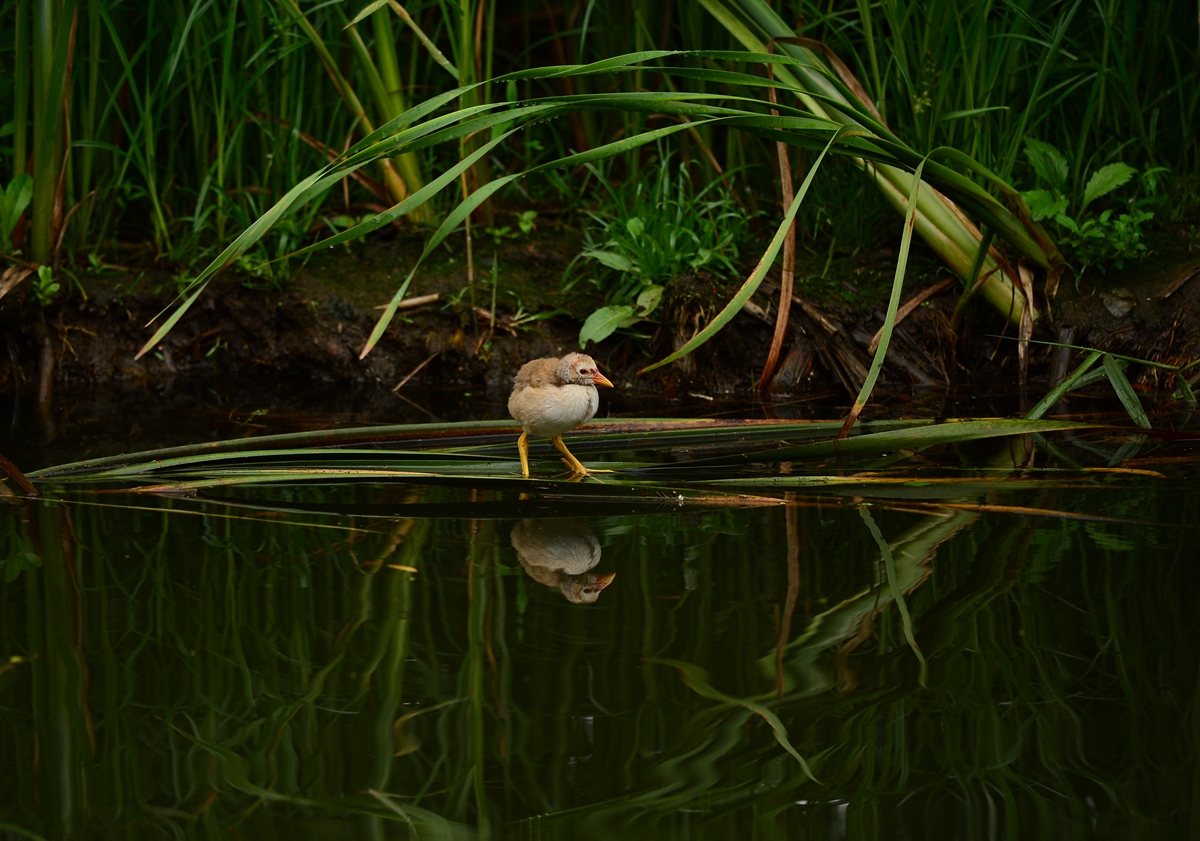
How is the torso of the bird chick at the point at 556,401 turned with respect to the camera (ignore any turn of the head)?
to the viewer's right

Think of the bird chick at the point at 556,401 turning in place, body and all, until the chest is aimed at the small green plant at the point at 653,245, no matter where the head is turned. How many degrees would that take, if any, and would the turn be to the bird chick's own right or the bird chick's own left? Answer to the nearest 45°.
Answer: approximately 90° to the bird chick's own left

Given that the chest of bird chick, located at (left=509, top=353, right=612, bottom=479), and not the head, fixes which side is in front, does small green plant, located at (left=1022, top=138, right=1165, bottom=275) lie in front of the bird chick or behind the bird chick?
in front

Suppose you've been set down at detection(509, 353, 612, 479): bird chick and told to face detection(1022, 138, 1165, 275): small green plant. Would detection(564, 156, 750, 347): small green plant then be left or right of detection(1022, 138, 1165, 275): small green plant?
left
